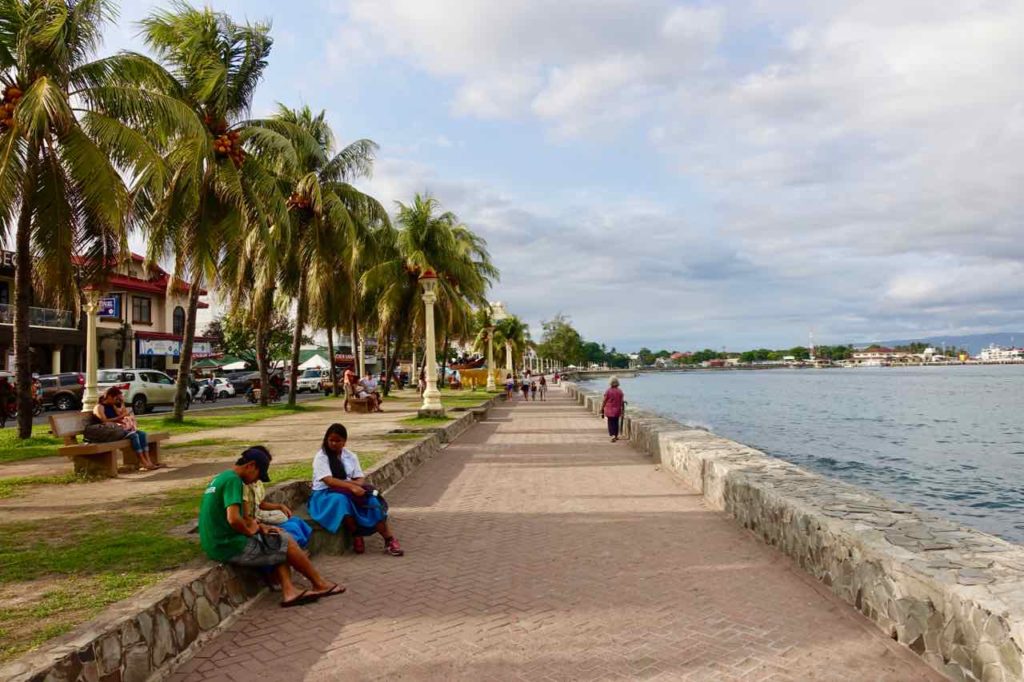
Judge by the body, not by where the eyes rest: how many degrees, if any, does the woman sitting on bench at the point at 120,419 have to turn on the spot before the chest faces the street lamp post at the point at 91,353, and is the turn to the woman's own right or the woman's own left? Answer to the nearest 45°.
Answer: approximately 135° to the woman's own left

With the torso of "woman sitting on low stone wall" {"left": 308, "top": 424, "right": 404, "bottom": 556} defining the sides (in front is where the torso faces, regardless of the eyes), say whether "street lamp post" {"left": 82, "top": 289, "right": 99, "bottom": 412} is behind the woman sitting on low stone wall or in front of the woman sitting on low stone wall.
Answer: behind

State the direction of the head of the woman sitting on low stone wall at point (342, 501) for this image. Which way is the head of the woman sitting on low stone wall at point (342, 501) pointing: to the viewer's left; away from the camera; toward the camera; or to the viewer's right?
toward the camera

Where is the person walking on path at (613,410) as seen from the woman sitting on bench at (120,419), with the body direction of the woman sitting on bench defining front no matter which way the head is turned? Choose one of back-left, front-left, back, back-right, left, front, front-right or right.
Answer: front-left

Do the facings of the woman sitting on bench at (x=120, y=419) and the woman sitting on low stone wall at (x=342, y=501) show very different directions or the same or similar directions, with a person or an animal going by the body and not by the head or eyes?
same or similar directions

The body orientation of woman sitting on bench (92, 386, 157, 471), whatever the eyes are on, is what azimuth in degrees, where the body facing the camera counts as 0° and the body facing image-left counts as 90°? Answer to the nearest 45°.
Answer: approximately 315°

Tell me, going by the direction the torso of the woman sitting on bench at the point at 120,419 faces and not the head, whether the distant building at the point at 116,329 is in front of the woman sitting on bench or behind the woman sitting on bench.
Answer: behind

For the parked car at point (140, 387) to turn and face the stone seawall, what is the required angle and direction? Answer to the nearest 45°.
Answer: approximately 135° to its right

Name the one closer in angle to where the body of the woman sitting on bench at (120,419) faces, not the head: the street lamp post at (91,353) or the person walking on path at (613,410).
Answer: the person walking on path

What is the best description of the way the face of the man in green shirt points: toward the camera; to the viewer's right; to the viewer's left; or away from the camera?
to the viewer's right
